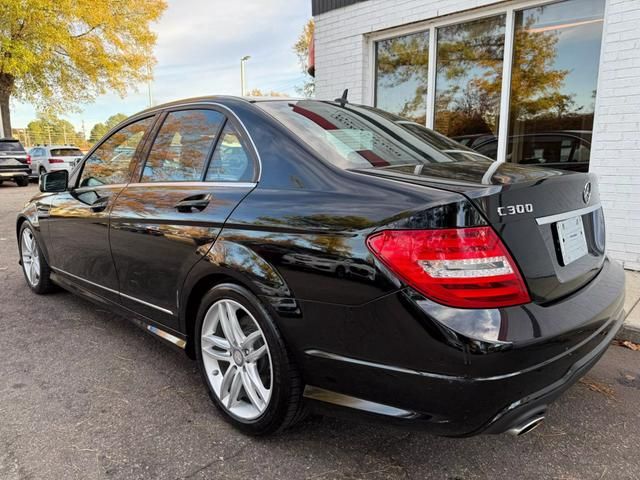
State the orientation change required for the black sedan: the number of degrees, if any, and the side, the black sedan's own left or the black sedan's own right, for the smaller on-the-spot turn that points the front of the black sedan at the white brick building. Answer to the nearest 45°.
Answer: approximately 90° to the black sedan's own right

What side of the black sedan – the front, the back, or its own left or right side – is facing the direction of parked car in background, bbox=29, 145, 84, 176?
front

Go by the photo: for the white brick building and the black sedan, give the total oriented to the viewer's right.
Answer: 0

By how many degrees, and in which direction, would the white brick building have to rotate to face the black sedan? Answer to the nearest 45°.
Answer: approximately 45° to its left

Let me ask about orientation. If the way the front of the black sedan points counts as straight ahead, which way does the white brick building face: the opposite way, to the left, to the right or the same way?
to the left

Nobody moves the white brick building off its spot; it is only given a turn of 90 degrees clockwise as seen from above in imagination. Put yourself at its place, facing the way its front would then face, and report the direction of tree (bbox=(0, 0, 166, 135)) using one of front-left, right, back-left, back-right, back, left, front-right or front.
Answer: front

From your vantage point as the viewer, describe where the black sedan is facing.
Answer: facing away from the viewer and to the left of the viewer

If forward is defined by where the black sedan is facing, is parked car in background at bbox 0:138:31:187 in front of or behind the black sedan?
in front

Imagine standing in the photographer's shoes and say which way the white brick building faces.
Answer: facing the viewer and to the left of the viewer
